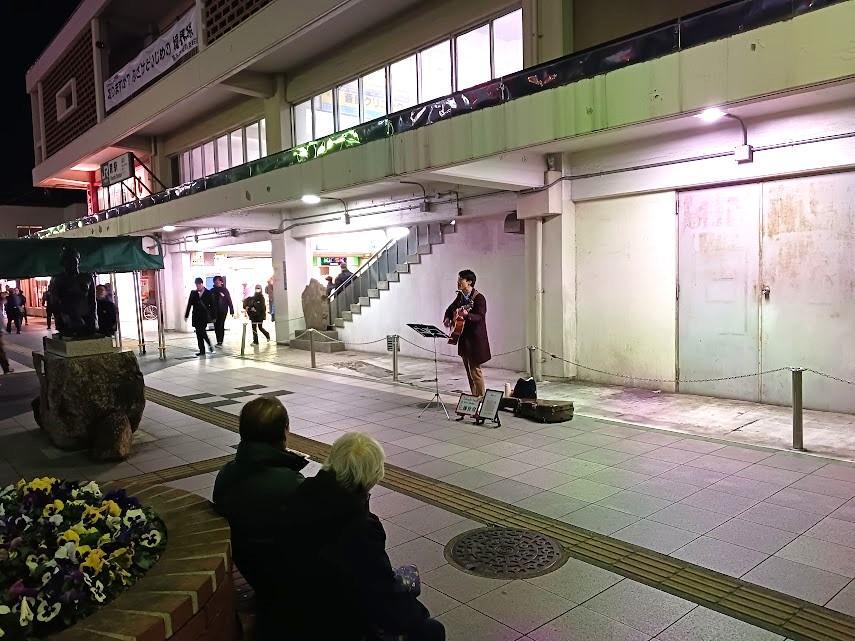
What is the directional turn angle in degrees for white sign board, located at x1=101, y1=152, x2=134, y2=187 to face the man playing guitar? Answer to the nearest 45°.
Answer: approximately 45° to its left

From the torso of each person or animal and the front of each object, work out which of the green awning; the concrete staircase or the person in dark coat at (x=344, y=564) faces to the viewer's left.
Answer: the concrete staircase

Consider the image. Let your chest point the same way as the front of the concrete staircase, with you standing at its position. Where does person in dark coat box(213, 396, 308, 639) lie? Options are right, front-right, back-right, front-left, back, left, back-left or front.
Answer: left

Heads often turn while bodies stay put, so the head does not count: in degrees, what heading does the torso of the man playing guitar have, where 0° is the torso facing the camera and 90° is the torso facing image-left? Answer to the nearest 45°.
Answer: approximately 45°

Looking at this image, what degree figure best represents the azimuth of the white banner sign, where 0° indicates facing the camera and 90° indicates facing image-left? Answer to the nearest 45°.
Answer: approximately 45°

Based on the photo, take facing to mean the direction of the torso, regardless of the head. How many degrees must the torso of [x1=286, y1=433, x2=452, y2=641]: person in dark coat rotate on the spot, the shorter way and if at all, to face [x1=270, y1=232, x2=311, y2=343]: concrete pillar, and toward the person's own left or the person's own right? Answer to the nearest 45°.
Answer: approximately 45° to the person's own left

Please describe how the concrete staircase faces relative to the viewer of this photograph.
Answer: facing to the left of the viewer

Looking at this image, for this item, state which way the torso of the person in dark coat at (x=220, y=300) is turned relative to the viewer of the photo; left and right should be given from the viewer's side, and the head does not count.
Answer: facing the viewer

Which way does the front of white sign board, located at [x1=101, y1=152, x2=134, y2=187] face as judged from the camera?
facing the viewer and to the left of the viewer

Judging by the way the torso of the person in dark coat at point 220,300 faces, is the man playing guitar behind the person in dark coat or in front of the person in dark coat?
in front

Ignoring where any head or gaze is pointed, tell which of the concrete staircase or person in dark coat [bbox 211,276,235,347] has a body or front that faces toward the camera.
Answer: the person in dark coat

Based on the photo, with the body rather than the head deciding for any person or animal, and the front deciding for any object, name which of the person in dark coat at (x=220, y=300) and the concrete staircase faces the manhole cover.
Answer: the person in dark coat

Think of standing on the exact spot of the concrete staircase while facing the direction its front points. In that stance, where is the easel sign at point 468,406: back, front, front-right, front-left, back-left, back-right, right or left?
left

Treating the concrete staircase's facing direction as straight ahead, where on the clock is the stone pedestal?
The stone pedestal is roughly at 10 o'clock from the concrete staircase.

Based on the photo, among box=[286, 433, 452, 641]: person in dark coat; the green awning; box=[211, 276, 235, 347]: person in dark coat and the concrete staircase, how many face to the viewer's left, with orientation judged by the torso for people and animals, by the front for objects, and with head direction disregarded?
1

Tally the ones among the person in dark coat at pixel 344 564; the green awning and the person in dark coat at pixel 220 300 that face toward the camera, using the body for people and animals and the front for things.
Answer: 2

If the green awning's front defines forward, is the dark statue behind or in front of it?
in front

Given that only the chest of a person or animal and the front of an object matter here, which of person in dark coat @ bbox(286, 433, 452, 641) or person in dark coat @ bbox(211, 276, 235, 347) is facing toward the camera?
person in dark coat @ bbox(211, 276, 235, 347)
